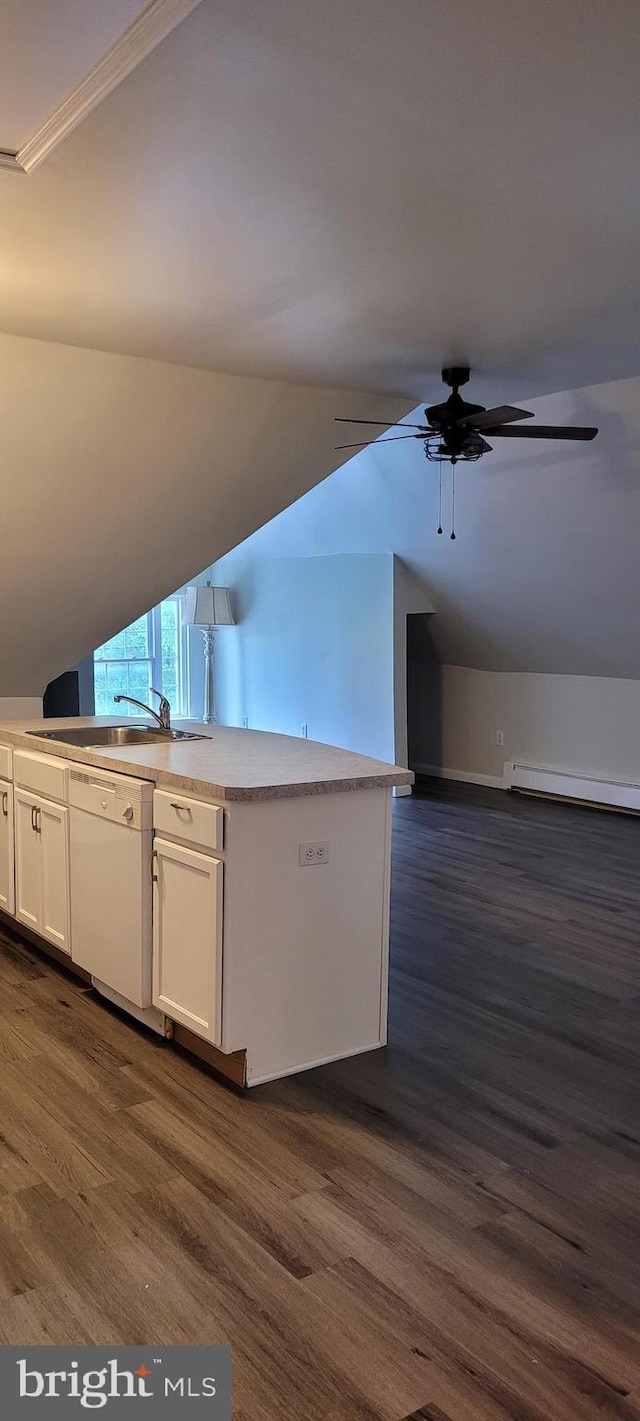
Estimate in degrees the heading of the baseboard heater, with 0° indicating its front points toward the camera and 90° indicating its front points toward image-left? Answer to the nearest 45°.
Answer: approximately 45°

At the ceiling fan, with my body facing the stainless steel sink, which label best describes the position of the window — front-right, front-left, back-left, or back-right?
front-right

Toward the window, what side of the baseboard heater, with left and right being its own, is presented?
right

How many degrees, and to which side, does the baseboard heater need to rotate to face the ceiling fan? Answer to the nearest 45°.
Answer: approximately 45° to its left

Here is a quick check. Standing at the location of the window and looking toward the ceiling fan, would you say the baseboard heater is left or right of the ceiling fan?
left

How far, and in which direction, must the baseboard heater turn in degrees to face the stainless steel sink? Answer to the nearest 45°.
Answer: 0° — it already faces it

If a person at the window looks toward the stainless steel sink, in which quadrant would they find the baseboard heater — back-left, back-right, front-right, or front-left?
front-left
